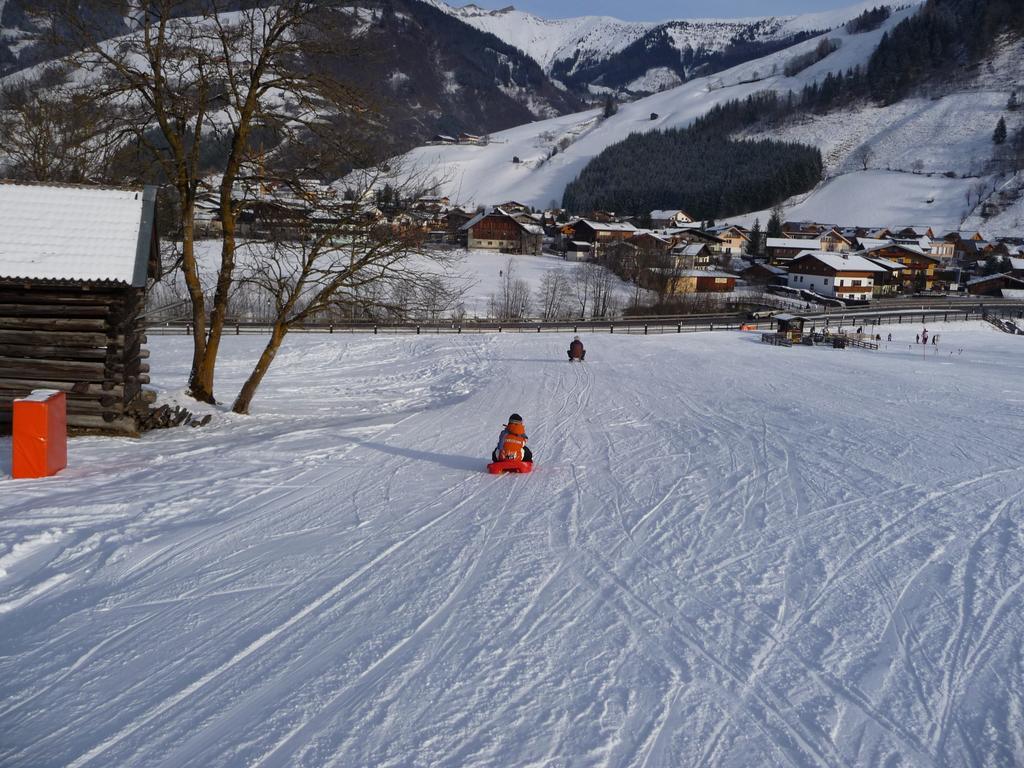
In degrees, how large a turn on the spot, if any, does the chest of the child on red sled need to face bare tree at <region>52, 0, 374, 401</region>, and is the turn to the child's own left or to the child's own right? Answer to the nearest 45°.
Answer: approximately 45° to the child's own left

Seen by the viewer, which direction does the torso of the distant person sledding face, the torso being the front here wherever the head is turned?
away from the camera

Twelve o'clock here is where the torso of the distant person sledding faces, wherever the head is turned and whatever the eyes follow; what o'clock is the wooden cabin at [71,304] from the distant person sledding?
The wooden cabin is roughly at 7 o'clock from the distant person sledding.

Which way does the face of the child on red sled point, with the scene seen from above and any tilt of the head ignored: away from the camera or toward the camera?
away from the camera

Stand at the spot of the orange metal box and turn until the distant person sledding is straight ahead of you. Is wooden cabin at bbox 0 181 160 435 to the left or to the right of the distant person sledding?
left

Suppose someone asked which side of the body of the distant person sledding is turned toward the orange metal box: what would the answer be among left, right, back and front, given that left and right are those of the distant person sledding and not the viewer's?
back

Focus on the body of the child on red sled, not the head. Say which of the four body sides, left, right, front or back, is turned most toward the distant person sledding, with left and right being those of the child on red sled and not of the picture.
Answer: front

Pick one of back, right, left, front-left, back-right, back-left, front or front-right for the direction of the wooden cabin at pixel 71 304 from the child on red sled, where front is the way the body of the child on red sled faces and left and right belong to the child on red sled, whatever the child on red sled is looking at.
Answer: left

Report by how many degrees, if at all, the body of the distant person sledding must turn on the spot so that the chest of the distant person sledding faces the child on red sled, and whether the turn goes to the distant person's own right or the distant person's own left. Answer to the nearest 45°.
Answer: approximately 180°

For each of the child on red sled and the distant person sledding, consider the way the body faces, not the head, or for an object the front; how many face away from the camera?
2

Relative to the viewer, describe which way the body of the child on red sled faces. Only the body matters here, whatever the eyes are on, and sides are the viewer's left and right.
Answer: facing away from the viewer

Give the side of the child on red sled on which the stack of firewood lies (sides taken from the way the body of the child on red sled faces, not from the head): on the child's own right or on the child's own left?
on the child's own left

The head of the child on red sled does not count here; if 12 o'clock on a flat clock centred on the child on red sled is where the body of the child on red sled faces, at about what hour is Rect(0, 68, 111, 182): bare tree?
The bare tree is roughly at 10 o'clock from the child on red sled.
